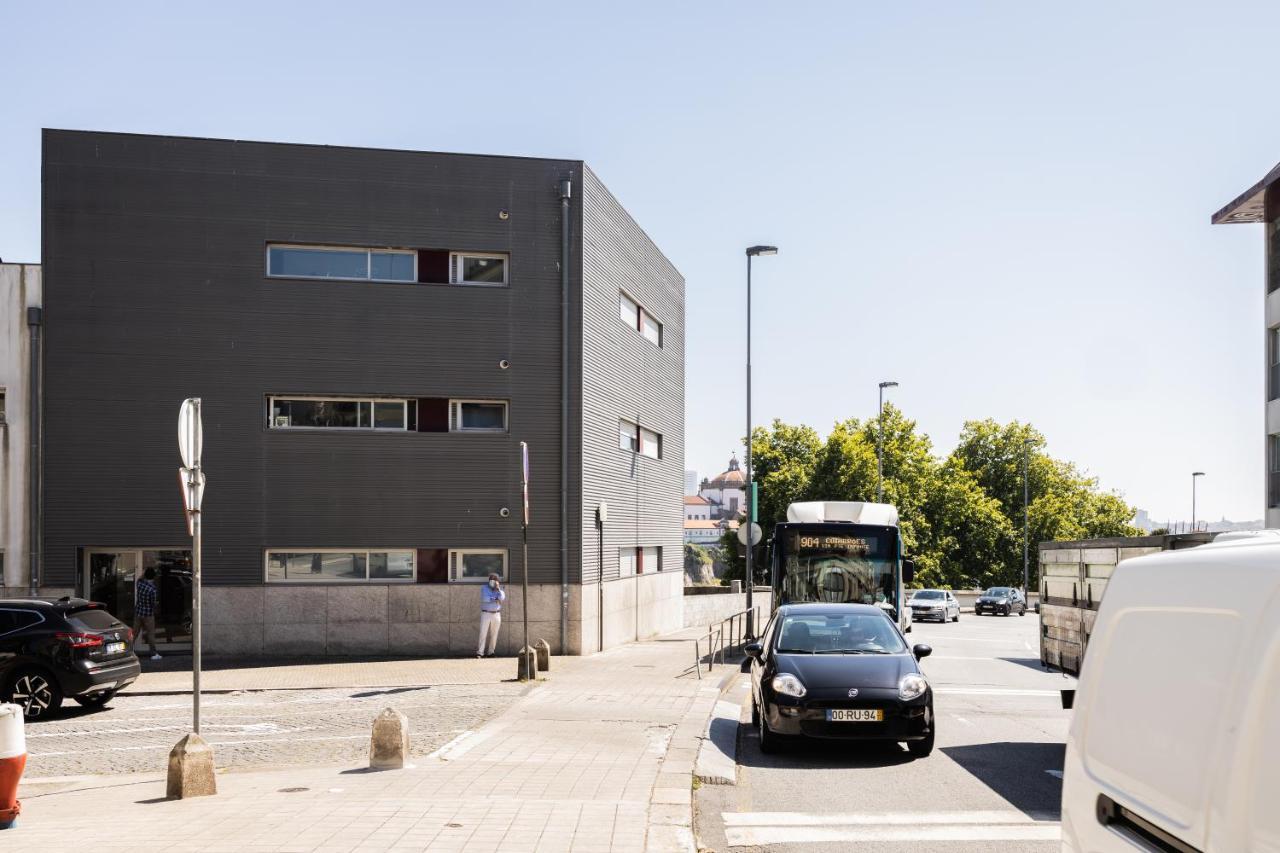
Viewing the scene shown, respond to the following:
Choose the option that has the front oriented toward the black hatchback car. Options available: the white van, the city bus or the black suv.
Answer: the city bus

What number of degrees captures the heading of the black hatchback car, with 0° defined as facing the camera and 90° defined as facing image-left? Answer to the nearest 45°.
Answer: approximately 0°

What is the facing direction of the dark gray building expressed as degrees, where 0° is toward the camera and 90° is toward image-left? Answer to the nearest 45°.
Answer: approximately 0°

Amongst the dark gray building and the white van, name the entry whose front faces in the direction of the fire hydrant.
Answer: the dark gray building

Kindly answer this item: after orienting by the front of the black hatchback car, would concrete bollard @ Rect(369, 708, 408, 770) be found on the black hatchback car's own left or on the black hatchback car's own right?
on the black hatchback car's own right

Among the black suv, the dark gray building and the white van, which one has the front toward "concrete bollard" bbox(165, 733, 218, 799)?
the dark gray building
